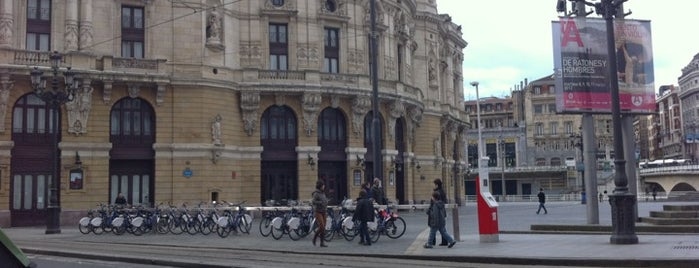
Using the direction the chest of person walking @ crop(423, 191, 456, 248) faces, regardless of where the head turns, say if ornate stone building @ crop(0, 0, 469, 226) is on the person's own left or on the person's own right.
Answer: on the person's own right

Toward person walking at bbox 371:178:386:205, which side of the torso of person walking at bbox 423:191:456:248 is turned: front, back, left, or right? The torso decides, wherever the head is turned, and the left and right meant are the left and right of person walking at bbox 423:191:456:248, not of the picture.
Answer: right

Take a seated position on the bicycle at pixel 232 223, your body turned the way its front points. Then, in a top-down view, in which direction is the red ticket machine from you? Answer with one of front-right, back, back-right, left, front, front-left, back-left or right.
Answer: right

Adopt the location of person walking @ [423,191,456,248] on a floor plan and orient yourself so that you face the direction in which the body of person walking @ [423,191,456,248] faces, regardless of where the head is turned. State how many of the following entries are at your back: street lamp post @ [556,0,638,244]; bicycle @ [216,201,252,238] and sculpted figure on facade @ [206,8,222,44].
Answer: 1

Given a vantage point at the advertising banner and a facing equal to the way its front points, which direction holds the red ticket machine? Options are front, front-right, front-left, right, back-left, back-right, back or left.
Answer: front-right

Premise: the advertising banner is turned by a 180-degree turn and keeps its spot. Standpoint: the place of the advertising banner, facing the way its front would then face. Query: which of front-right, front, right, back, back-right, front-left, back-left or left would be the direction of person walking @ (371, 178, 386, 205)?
left

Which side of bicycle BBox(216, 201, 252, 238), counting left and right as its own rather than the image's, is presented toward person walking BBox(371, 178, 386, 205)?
right

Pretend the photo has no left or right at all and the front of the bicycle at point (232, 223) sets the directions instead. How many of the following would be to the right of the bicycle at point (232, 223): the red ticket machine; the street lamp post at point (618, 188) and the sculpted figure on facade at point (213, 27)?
2

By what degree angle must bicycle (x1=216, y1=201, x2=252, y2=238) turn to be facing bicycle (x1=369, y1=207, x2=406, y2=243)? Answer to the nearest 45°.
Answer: approximately 90° to its right

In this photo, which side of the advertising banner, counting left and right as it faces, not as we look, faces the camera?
front
